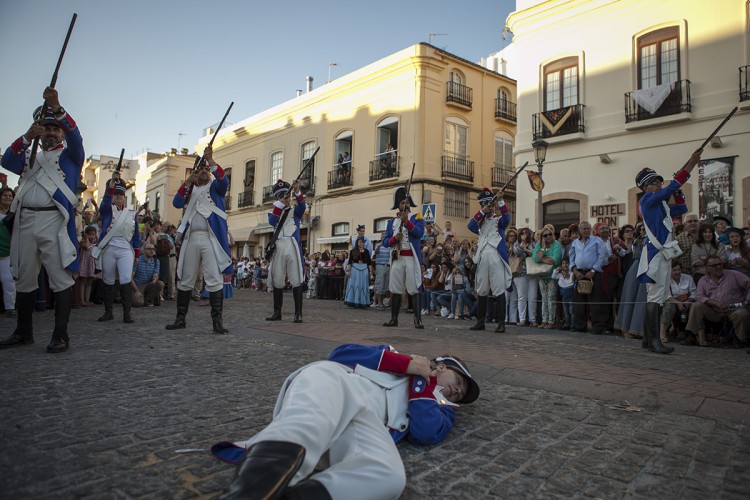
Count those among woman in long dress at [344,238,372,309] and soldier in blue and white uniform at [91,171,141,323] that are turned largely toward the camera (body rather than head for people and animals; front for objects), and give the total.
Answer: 2

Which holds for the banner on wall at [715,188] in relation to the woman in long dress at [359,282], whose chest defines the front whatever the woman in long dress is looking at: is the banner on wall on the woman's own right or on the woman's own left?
on the woman's own left

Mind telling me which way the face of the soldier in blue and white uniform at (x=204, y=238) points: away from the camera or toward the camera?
toward the camera

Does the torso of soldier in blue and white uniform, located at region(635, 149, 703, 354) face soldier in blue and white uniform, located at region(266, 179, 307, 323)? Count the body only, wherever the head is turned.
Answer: no

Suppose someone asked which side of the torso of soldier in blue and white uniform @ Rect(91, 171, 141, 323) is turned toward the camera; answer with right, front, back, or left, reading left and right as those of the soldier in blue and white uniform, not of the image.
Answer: front

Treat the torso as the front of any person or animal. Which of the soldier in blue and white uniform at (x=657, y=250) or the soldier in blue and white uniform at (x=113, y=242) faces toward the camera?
the soldier in blue and white uniform at (x=113, y=242)

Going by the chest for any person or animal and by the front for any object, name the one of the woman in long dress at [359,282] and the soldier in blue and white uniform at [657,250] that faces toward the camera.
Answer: the woman in long dress

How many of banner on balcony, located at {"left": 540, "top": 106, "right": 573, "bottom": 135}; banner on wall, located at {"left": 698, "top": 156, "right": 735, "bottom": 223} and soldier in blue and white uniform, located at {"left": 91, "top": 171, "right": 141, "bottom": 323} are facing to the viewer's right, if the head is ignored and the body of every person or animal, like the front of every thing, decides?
0

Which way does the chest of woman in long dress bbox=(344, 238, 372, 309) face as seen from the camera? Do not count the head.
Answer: toward the camera

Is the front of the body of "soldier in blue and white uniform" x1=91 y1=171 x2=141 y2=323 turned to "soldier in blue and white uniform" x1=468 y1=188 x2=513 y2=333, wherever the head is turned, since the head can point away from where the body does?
no

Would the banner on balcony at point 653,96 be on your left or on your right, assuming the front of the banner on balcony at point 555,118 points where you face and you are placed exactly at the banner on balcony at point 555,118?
on your left

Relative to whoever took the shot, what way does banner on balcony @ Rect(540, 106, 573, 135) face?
facing the viewer and to the left of the viewer
